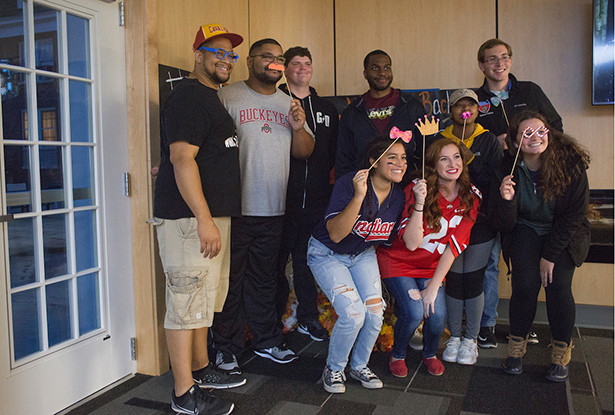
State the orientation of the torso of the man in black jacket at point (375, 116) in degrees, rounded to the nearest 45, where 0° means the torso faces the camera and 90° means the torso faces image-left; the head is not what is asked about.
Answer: approximately 0°

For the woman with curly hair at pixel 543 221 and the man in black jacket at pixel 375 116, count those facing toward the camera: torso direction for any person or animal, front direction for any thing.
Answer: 2

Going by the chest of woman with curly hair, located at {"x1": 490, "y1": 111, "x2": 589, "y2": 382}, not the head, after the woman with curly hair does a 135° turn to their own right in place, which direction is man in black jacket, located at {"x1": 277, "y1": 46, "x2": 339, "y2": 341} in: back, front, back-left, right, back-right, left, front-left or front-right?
front-left

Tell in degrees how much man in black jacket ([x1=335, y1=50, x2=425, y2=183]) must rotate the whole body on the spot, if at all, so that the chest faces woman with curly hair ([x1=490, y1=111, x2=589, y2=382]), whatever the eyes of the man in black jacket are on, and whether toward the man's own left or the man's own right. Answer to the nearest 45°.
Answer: approximately 45° to the man's own left
